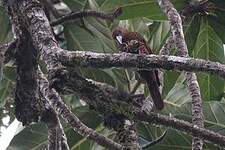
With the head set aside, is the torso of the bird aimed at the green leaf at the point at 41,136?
no

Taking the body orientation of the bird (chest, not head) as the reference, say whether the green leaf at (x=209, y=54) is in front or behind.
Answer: behind
